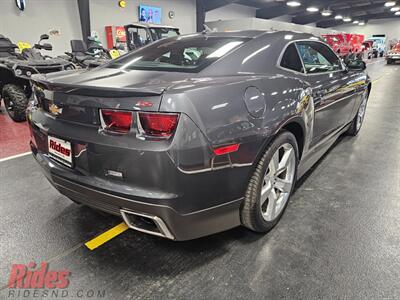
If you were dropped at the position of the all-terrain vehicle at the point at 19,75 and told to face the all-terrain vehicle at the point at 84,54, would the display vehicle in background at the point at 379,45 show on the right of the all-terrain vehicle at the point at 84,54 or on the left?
right

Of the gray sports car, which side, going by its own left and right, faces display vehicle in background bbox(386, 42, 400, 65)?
front

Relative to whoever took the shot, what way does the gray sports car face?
facing away from the viewer and to the right of the viewer

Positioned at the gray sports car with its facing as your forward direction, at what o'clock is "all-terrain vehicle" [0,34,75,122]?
The all-terrain vehicle is roughly at 9 o'clock from the gray sports car.

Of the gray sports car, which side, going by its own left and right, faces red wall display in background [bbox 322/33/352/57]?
front

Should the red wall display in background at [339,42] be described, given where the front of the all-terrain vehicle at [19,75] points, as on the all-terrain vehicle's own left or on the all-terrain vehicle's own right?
on the all-terrain vehicle's own left
